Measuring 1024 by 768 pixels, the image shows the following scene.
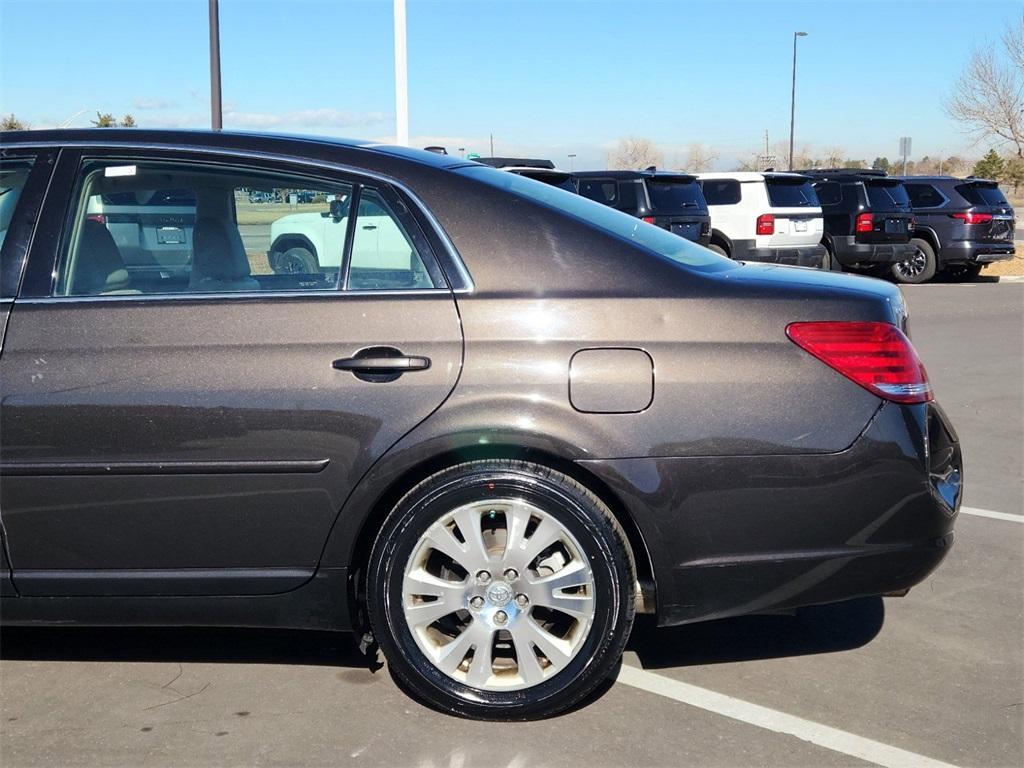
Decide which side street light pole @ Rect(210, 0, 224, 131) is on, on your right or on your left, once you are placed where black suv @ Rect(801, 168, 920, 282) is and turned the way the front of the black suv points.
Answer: on your left

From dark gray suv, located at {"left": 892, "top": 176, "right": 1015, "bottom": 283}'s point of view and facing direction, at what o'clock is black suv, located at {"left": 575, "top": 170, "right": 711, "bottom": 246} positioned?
black suv, located at {"left": 575, "top": 170, "right": 711, "bottom": 246} is roughly at 9 o'clock from dark gray suv, located at {"left": 892, "top": 176, "right": 1015, "bottom": 283}.

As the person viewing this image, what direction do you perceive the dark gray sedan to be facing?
facing to the left of the viewer

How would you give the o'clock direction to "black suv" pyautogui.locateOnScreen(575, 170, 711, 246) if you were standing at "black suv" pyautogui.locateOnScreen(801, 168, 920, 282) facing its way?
"black suv" pyautogui.locateOnScreen(575, 170, 711, 246) is roughly at 9 o'clock from "black suv" pyautogui.locateOnScreen(801, 168, 920, 282).

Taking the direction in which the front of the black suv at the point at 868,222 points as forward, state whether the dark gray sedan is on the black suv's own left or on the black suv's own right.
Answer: on the black suv's own left

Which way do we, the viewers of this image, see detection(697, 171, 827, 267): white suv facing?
facing away from the viewer and to the left of the viewer

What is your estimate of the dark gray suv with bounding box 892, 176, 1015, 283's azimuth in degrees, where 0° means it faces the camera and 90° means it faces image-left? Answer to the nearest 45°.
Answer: approximately 135°

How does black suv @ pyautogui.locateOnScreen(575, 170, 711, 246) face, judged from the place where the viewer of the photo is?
facing away from the viewer and to the left of the viewer

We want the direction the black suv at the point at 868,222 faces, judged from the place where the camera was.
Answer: facing away from the viewer and to the left of the viewer
